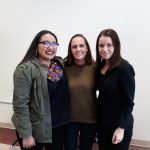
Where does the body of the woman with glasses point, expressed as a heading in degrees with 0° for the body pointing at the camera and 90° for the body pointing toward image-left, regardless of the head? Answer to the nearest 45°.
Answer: approximately 315°
